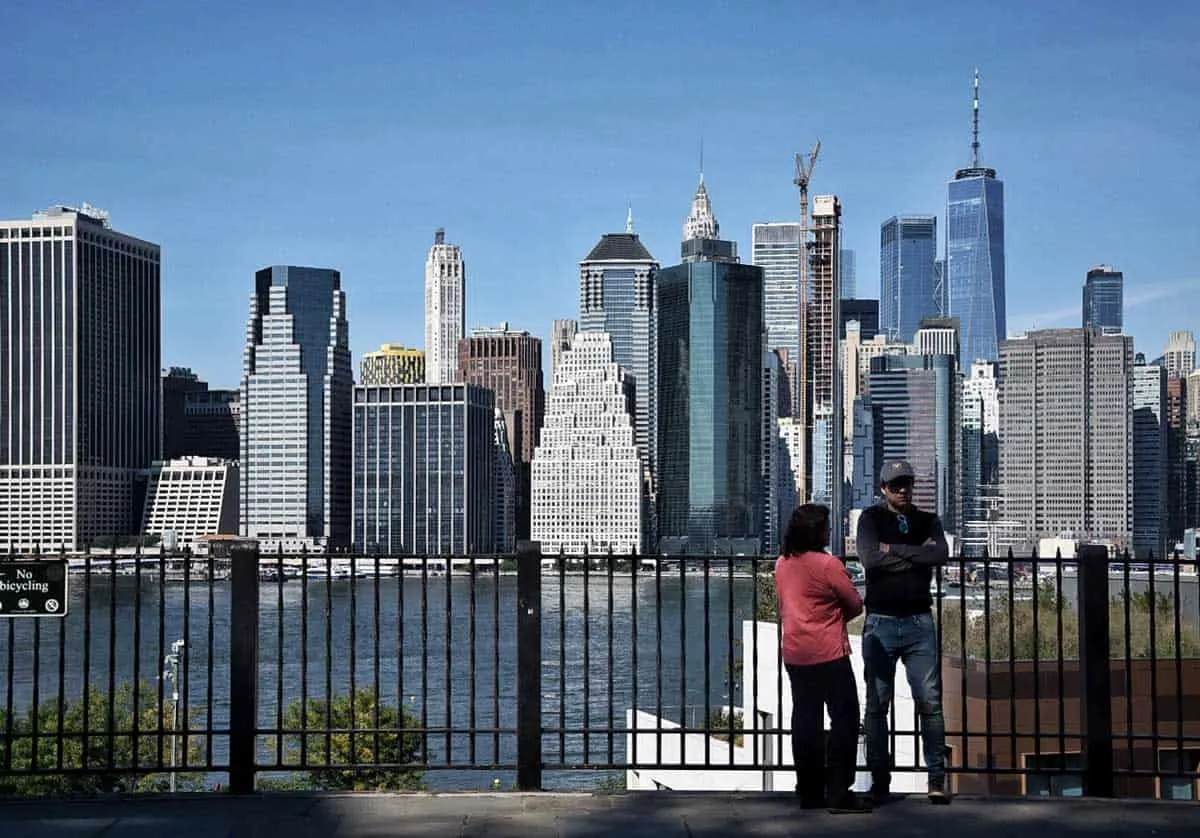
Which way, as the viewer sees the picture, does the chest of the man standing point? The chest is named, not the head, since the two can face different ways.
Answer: toward the camera

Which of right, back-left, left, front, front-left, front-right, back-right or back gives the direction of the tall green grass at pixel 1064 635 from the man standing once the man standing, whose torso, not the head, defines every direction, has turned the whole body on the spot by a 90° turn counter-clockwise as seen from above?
left

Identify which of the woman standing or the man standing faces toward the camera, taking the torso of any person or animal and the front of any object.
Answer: the man standing

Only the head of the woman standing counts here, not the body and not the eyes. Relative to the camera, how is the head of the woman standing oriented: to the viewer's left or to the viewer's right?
to the viewer's right

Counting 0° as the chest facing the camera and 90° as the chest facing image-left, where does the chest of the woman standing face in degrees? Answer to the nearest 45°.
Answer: approximately 225°

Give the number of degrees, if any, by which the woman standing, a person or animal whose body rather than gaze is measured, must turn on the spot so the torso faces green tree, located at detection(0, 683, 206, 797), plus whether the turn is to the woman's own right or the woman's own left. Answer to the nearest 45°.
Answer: approximately 90° to the woman's own left

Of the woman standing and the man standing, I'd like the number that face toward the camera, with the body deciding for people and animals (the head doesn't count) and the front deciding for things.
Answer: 1
